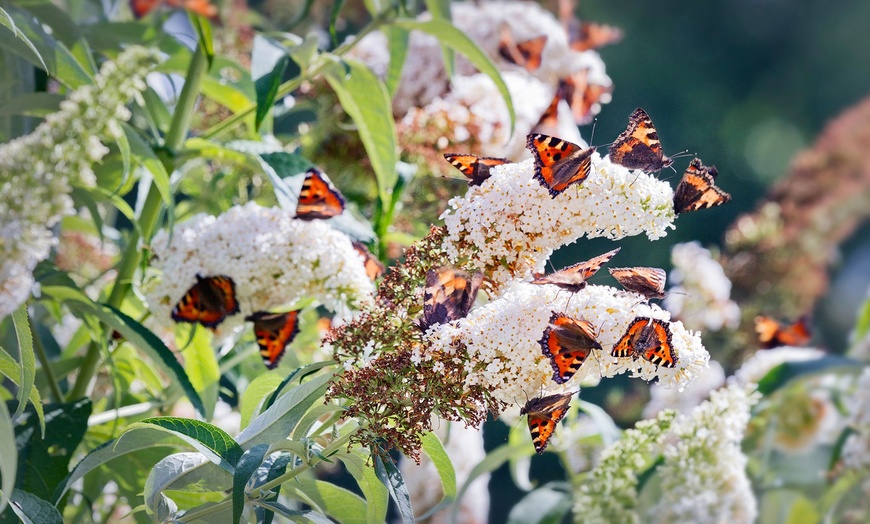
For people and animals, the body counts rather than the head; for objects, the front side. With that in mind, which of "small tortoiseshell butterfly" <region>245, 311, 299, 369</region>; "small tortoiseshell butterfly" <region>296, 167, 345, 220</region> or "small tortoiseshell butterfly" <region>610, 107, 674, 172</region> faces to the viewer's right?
"small tortoiseshell butterfly" <region>610, 107, 674, 172</region>

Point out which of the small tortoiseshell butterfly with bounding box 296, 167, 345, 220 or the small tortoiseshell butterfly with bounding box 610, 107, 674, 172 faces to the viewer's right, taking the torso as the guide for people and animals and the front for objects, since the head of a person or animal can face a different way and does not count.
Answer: the small tortoiseshell butterfly with bounding box 610, 107, 674, 172

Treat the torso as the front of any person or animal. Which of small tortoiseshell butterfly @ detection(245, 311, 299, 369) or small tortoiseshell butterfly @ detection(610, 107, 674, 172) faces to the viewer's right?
small tortoiseshell butterfly @ detection(610, 107, 674, 172)

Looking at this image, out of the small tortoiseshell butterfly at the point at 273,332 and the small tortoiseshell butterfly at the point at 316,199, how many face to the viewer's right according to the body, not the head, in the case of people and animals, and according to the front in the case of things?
0

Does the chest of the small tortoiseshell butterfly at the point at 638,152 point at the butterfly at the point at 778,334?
no
